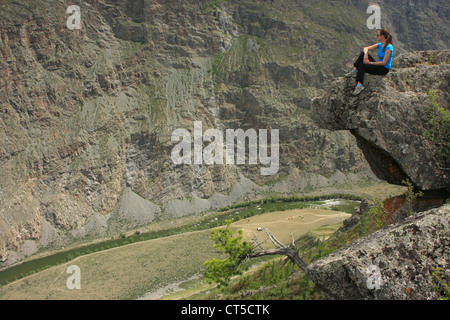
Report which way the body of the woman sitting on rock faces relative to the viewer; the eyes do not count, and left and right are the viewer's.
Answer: facing to the left of the viewer
